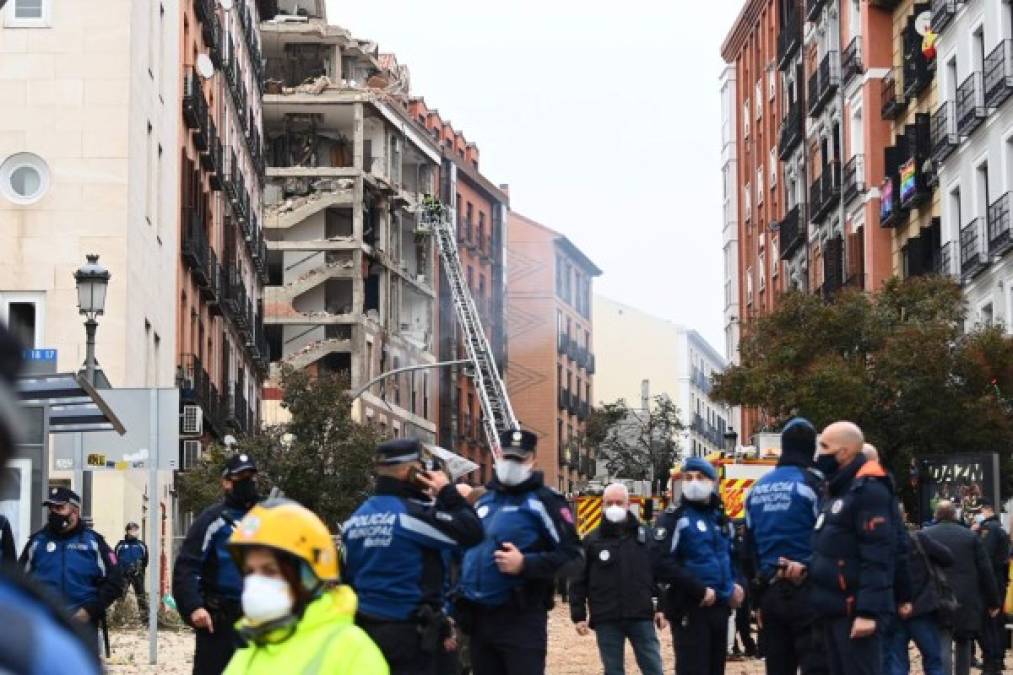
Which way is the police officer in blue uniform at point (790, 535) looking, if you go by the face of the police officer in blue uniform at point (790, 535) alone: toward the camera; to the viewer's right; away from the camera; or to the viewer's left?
away from the camera

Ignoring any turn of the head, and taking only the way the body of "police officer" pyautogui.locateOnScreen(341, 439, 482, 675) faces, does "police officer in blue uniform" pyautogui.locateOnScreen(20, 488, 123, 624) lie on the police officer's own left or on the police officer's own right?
on the police officer's own left

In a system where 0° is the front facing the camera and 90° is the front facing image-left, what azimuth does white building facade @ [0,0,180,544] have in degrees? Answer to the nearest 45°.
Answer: approximately 0°

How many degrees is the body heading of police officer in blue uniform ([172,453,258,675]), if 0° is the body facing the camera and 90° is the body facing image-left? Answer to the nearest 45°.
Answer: approximately 315°

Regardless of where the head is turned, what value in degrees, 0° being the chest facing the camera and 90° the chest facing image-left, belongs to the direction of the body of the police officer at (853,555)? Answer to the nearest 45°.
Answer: approximately 90°

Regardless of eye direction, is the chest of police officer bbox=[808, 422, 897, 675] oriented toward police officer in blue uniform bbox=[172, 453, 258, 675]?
yes

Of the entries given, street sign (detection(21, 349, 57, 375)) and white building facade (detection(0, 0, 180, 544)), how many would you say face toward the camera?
2

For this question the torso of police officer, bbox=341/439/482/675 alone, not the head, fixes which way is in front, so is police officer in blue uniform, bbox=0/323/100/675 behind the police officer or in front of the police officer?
behind

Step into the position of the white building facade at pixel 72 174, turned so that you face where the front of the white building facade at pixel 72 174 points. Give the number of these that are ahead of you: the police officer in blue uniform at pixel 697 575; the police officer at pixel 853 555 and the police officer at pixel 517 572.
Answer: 3

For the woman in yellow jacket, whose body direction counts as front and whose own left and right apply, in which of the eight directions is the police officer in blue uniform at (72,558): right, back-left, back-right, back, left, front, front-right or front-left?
back-right
